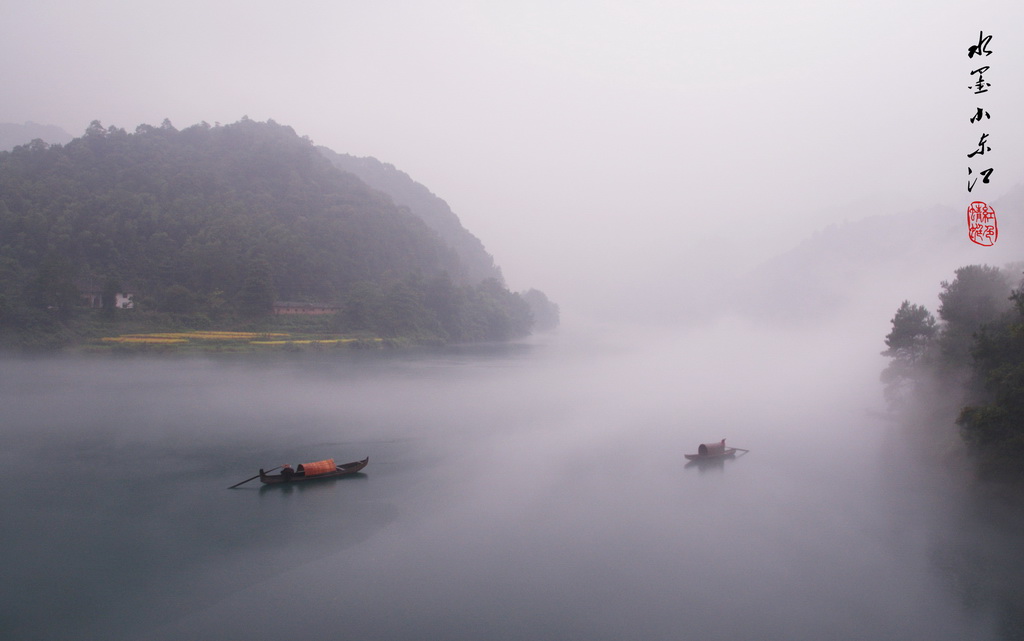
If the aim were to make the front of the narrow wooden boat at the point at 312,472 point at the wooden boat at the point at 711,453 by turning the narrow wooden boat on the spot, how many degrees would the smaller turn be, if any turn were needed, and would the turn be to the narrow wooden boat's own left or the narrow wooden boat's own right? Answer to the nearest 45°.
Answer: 0° — it already faces it

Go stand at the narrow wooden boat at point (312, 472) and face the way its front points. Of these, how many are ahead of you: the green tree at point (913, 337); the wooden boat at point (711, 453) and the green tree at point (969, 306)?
3

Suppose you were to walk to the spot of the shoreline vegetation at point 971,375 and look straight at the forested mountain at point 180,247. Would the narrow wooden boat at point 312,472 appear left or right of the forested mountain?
left

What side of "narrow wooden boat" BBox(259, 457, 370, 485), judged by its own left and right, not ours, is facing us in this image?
right

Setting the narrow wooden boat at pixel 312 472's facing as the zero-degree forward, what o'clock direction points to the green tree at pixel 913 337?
The green tree is roughly at 12 o'clock from the narrow wooden boat.

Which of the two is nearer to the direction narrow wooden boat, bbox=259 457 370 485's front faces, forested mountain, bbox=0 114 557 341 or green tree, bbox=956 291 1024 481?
the green tree

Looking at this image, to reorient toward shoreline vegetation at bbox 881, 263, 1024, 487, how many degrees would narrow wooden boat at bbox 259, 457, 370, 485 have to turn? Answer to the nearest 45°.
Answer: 0° — it already faces it

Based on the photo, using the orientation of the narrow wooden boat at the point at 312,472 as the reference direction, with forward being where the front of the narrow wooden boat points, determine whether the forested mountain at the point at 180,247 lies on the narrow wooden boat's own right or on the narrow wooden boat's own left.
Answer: on the narrow wooden boat's own left

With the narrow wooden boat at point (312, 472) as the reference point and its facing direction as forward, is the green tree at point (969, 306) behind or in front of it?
in front

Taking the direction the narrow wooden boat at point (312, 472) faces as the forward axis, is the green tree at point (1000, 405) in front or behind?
in front
